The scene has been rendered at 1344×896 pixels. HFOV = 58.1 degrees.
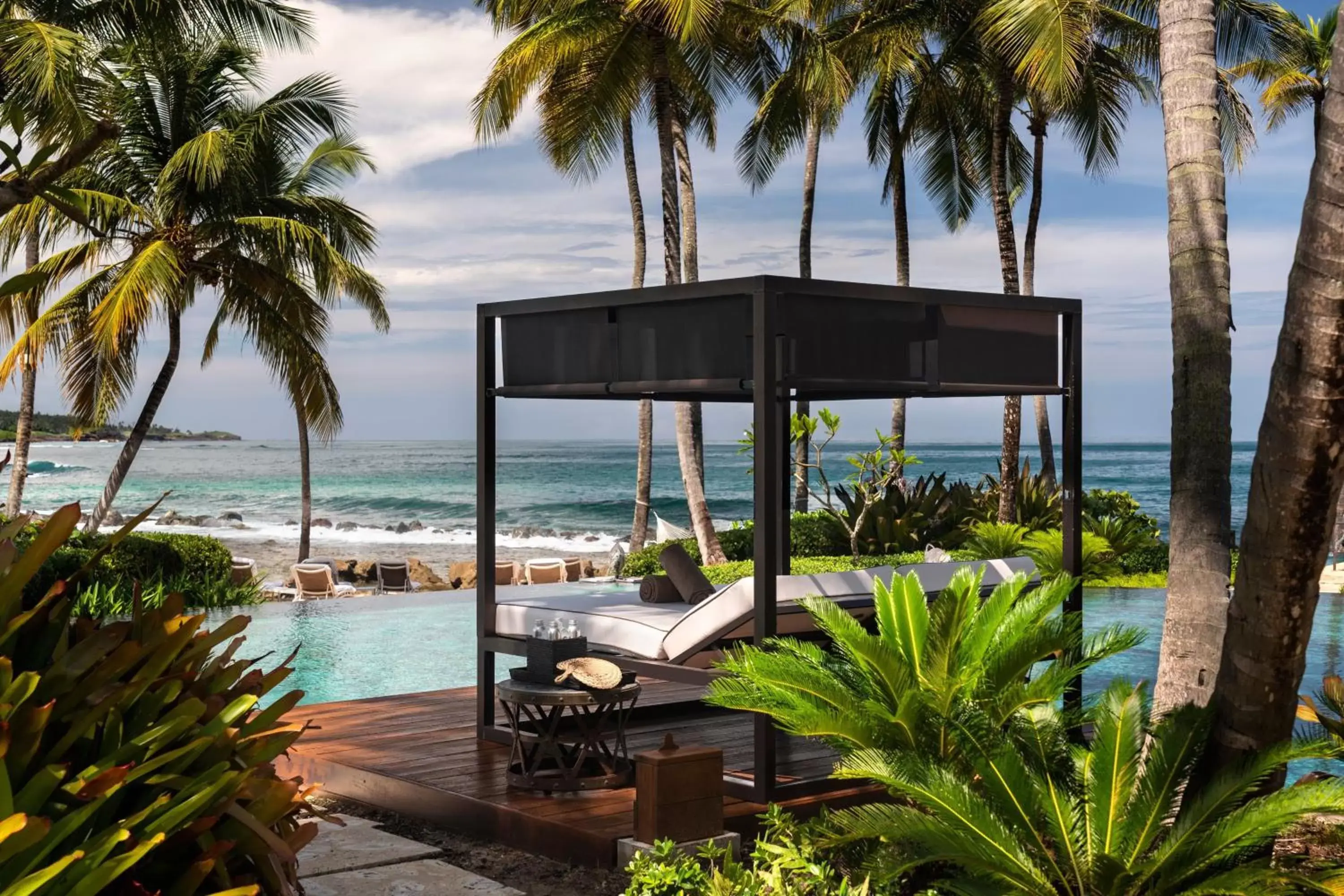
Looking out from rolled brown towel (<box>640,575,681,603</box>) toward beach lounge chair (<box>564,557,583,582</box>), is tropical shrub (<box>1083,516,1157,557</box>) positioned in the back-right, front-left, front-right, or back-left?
front-right

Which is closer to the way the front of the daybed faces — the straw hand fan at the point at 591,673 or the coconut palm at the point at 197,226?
the coconut palm

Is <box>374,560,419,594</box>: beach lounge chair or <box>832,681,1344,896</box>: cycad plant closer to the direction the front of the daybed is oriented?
the beach lounge chair

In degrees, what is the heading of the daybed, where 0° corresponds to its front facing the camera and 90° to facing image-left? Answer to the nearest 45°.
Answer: approximately 135°

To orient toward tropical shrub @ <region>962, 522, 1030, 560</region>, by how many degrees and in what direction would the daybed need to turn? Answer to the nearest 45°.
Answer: approximately 45° to its right

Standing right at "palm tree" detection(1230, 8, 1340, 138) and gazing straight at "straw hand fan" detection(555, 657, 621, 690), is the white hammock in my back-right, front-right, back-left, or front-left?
front-right

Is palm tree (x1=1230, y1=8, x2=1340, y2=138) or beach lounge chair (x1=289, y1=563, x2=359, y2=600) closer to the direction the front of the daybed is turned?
the beach lounge chair

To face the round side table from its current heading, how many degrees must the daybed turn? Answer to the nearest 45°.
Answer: approximately 90° to its left

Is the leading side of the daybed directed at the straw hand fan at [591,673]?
no

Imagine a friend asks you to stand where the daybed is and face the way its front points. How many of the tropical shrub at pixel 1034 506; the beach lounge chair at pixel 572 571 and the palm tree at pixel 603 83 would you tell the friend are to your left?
0

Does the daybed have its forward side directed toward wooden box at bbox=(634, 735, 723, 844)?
no

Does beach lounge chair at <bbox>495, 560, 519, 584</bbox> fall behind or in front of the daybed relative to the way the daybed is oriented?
in front

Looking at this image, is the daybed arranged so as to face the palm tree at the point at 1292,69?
no

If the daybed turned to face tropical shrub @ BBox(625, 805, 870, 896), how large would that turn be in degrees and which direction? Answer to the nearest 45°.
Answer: approximately 135° to its left
